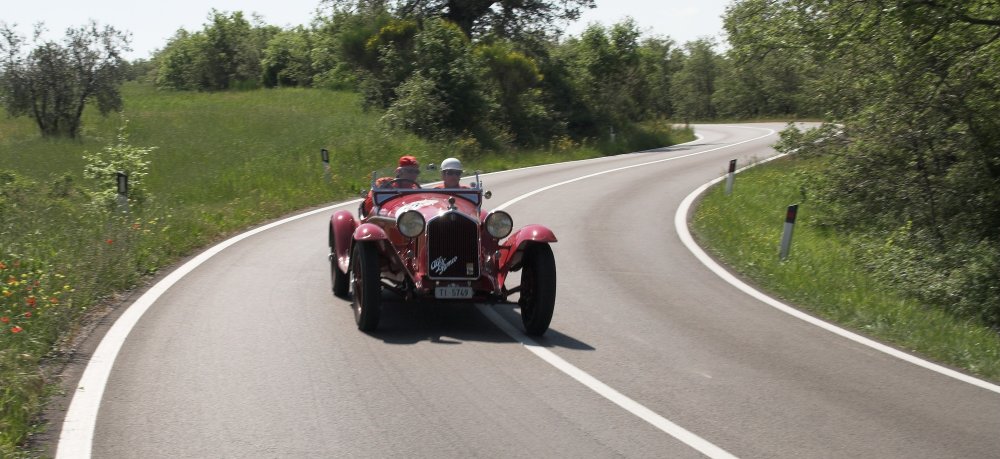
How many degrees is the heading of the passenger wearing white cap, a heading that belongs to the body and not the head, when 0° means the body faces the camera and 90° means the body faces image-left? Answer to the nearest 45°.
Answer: approximately 0°

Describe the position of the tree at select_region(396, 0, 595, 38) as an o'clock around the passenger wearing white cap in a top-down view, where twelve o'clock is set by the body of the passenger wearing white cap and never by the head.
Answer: The tree is roughly at 6 o'clock from the passenger wearing white cap.

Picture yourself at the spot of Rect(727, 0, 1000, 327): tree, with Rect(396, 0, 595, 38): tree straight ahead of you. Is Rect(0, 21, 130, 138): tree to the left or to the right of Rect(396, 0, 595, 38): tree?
left

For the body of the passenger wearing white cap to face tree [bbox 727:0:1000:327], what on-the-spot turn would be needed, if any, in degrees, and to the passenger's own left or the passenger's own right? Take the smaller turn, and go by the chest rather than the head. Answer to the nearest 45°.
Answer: approximately 135° to the passenger's own left

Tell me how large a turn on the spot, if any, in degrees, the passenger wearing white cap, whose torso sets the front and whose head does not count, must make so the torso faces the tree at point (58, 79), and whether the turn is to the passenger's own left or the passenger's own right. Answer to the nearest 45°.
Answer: approximately 135° to the passenger's own right
